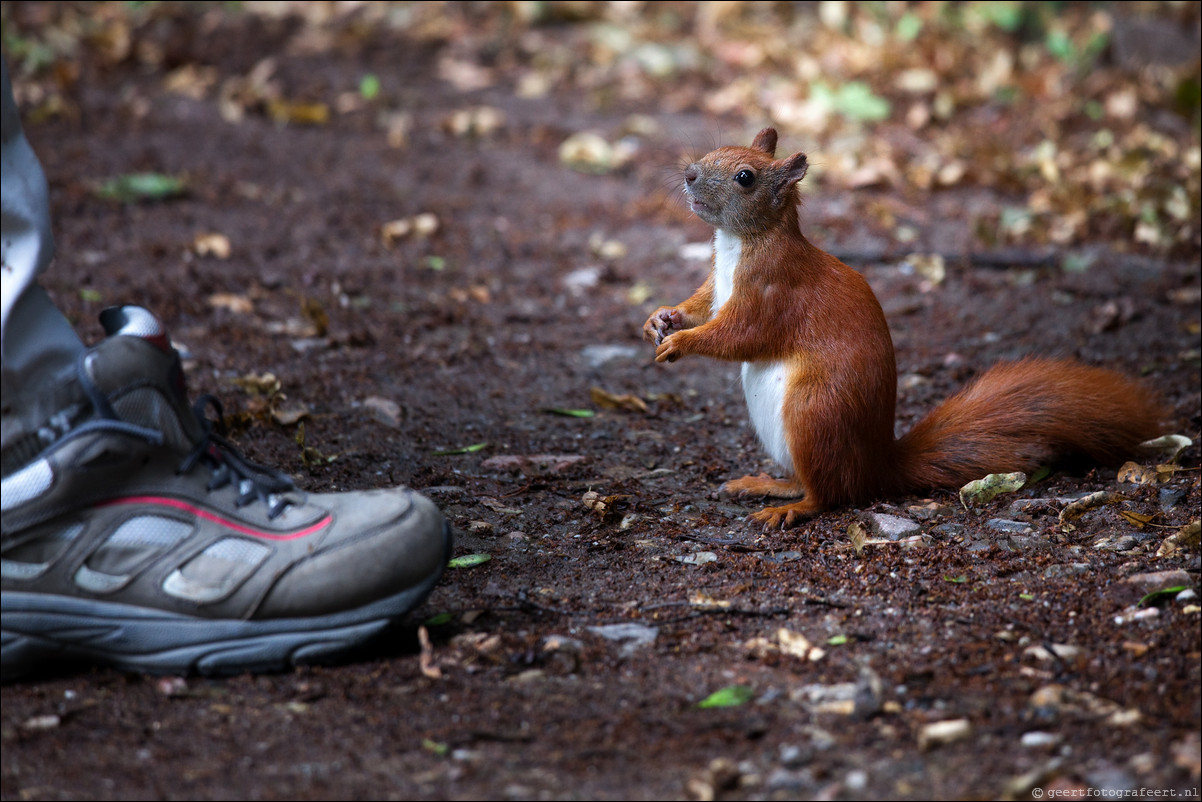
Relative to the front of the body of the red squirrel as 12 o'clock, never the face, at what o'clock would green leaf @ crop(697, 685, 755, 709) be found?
The green leaf is roughly at 9 o'clock from the red squirrel.

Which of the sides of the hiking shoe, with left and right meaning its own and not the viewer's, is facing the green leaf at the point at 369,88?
left

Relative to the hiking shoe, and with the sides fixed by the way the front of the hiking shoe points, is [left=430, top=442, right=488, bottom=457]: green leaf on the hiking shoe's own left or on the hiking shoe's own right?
on the hiking shoe's own left

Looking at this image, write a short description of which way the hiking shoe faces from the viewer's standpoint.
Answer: facing to the right of the viewer

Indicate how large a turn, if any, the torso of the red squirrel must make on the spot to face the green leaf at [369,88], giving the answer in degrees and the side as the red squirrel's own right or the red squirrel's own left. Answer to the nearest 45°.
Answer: approximately 45° to the red squirrel's own right

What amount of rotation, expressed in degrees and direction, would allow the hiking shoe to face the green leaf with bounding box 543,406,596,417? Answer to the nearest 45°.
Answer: approximately 45° to its left

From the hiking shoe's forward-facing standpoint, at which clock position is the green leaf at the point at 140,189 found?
The green leaf is roughly at 9 o'clock from the hiking shoe.

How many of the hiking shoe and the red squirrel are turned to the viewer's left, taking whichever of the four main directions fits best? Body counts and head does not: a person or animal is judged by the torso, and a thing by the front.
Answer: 1

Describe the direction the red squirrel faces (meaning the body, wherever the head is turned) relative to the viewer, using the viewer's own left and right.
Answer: facing to the left of the viewer

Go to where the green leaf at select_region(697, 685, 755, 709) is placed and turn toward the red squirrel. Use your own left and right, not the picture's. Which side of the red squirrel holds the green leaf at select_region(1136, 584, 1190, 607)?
right
